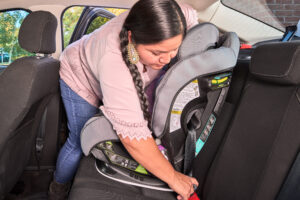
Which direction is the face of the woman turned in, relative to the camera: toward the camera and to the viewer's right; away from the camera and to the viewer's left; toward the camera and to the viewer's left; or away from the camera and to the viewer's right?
toward the camera and to the viewer's right

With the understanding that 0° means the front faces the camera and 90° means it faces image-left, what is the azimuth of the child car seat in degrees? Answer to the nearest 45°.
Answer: approximately 90°

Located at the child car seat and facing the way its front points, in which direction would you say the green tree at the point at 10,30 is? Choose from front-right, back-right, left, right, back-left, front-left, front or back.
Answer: front-right

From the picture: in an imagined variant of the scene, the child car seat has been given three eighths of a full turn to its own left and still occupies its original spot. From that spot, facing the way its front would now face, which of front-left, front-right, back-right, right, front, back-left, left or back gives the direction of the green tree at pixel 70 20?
back

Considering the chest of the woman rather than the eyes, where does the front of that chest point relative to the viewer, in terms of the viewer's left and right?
facing the viewer and to the right of the viewer

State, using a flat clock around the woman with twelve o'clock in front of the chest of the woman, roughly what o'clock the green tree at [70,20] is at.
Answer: The green tree is roughly at 7 o'clock from the woman.

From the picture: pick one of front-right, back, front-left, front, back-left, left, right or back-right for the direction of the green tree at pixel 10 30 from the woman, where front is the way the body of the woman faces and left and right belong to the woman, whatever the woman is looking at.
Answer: back
